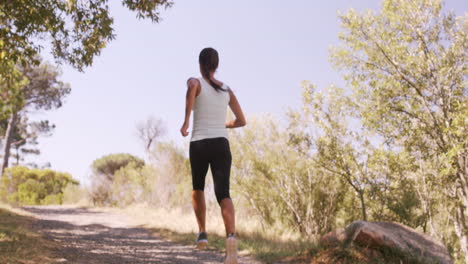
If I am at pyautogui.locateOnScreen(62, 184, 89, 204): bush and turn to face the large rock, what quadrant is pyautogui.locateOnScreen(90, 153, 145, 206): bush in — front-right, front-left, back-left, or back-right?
front-left

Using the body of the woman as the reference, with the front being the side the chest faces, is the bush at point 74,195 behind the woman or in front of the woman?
in front

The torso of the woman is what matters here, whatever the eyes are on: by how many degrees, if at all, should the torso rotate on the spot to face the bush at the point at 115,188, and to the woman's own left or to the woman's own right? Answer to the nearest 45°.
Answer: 0° — they already face it

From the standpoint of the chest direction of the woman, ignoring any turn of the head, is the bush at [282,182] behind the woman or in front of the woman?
in front

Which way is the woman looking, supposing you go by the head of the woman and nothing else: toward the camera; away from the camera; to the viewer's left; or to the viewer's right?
away from the camera

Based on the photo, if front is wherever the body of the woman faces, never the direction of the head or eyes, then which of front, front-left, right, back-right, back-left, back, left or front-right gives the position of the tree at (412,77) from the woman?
front-right

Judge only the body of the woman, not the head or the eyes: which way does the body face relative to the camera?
away from the camera
